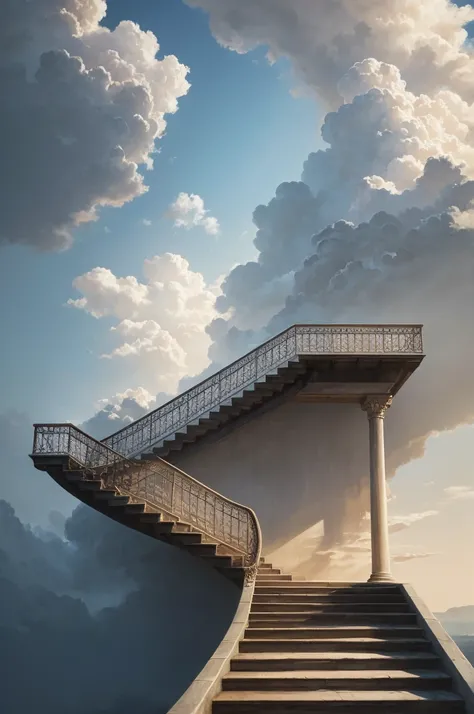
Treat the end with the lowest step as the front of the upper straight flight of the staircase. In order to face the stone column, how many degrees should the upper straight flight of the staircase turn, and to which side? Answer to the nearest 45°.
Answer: approximately 180°

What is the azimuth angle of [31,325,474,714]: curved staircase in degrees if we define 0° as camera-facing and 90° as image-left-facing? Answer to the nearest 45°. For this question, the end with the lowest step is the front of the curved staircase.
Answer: approximately 0°
